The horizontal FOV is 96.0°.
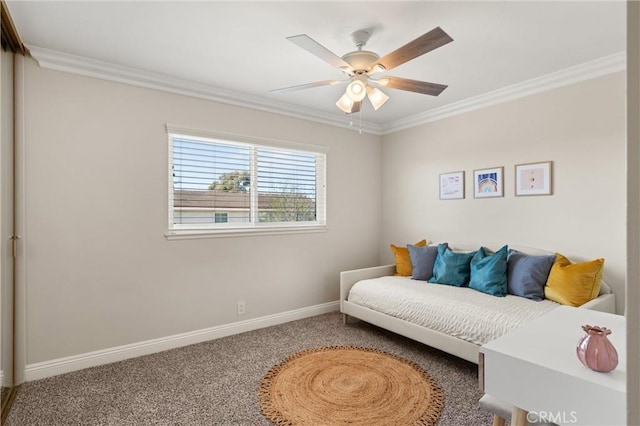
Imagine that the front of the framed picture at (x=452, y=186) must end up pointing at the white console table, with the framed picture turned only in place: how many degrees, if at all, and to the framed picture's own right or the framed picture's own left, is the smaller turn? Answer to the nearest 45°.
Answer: approximately 45° to the framed picture's own left

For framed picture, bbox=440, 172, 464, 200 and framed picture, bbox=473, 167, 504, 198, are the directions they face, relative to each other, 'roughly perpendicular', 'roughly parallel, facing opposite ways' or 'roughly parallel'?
roughly parallel

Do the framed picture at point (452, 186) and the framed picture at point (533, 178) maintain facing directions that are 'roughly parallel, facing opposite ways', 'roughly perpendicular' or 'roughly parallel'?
roughly parallel

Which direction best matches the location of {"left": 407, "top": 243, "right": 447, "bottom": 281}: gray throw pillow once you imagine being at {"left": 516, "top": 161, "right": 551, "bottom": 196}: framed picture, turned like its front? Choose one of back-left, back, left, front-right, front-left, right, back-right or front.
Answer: front-right

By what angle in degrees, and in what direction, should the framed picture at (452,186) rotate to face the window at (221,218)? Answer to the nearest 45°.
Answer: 0° — it already faces it

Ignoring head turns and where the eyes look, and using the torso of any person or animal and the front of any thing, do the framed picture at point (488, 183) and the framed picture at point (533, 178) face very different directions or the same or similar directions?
same or similar directions

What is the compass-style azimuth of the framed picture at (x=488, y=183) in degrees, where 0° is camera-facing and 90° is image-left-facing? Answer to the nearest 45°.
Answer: approximately 45°

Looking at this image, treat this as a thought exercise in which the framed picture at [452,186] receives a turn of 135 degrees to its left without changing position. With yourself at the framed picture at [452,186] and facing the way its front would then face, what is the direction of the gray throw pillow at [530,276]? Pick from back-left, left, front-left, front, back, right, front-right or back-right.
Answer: front-right

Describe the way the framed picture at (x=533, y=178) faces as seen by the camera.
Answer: facing the viewer and to the left of the viewer

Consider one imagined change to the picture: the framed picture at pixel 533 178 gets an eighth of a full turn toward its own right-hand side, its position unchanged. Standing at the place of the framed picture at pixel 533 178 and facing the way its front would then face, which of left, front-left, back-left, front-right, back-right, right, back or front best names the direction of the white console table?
left

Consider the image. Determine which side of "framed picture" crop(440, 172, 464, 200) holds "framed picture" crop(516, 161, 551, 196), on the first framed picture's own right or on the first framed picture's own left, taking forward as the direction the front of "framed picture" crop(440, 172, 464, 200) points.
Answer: on the first framed picture's own left

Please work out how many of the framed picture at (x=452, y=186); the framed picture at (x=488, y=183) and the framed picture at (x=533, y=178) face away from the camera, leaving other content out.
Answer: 0

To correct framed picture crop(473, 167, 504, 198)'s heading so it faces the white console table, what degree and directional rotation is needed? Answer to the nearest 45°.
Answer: approximately 45° to its left
